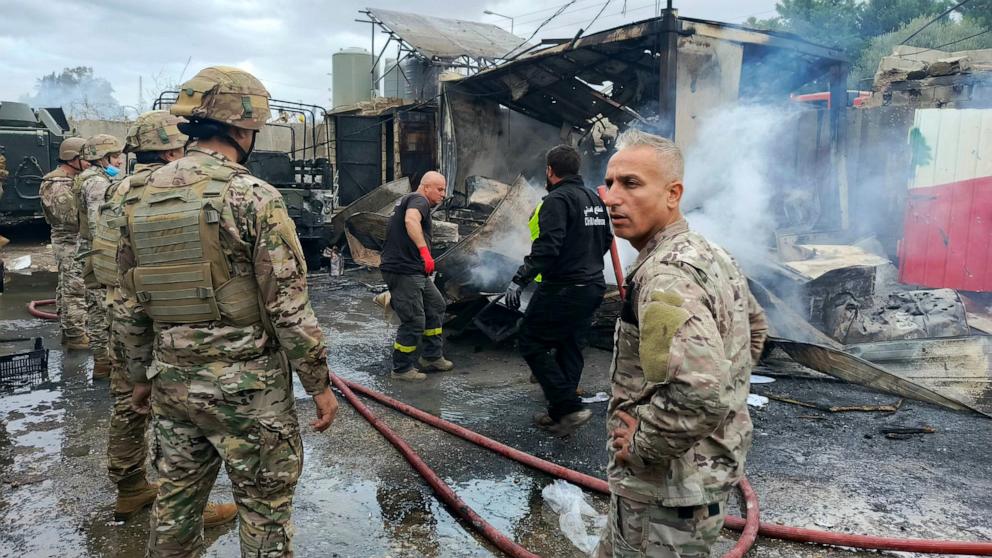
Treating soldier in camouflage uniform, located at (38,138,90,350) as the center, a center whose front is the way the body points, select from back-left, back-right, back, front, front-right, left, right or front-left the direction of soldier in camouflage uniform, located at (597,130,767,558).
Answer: right

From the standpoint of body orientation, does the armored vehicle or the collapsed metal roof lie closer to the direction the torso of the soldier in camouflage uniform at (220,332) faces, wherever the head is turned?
the collapsed metal roof

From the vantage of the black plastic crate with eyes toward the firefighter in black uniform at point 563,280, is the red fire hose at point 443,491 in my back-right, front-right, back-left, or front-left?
front-right

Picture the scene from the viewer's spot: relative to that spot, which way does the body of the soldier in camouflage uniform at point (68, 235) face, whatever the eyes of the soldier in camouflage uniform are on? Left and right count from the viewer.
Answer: facing to the right of the viewer

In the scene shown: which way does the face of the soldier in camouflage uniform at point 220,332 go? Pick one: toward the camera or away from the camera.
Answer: away from the camera

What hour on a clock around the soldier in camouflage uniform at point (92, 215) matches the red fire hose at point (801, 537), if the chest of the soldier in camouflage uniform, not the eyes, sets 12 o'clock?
The red fire hose is roughly at 2 o'clock from the soldier in camouflage uniform.

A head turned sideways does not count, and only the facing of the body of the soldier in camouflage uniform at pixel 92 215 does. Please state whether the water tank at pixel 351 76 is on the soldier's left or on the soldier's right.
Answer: on the soldier's left

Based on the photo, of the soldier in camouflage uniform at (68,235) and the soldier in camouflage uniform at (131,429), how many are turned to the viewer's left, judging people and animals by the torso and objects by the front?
0

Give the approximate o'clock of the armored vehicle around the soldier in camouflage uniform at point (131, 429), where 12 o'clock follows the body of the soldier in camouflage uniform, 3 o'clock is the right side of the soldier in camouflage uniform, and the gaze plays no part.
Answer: The armored vehicle is roughly at 10 o'clock from the soldier in camouflage uniform.

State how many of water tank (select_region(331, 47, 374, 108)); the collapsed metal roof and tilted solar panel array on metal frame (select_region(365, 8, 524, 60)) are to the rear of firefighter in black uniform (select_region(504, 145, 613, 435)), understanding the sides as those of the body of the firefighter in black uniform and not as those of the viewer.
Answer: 0

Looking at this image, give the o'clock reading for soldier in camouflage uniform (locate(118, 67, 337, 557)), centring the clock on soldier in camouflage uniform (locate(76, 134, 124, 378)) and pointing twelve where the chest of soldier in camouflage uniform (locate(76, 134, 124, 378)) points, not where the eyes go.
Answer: soldier in camouflage uniform (locate(118, 67, 337, 557)) is roughly at 3 o'clock from soldier in camouflage uniform (locate(76, 134, 124, 378)).

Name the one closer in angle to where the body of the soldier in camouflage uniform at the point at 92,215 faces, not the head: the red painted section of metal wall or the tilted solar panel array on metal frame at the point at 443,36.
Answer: the red painted section of metal wall

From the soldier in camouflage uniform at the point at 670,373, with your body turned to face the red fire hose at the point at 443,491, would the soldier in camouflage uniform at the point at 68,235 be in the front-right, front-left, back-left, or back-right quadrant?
front-left
